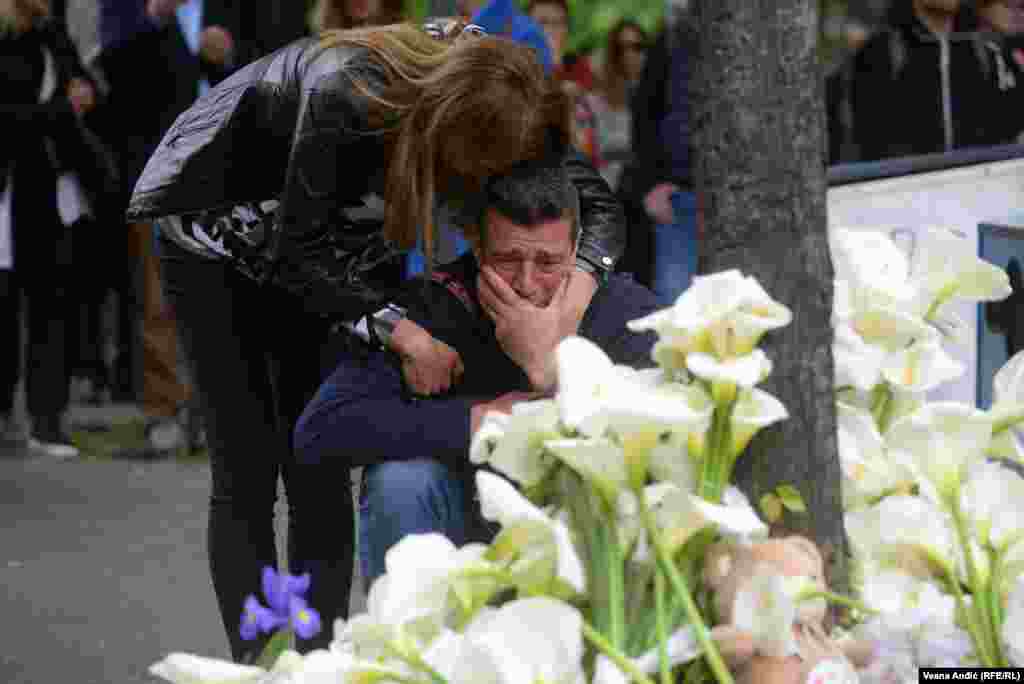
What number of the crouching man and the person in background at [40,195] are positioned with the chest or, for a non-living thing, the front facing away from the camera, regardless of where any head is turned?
0

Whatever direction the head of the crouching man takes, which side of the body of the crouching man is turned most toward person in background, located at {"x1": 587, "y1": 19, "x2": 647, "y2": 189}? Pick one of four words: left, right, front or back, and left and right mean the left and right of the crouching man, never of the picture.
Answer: back

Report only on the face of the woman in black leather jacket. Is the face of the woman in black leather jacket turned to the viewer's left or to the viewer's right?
to the viewer's right

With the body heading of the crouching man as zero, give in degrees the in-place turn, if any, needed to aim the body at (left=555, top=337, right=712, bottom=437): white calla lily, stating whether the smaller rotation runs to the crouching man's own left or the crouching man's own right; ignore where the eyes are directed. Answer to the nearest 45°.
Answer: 0° — they already face it

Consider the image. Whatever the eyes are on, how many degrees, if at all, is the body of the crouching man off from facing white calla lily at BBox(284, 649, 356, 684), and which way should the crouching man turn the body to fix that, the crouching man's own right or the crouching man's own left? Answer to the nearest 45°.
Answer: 0° — they already face it

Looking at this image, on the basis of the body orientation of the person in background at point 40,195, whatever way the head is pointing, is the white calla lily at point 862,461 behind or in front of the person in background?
in front

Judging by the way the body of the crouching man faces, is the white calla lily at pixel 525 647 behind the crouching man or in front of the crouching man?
in front
